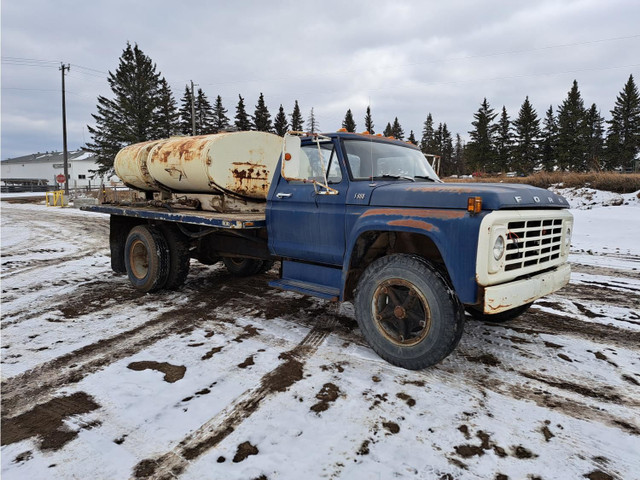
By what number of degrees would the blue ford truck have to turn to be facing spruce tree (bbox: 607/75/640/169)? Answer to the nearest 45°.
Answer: approximately 90° to its left

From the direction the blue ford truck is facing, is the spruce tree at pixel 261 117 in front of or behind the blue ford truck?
behind

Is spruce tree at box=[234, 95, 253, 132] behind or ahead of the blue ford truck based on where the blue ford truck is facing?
behind

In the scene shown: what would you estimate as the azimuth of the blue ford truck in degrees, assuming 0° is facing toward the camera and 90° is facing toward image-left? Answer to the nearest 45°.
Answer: approximately 315°

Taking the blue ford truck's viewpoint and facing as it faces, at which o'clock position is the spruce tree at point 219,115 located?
The spruce tree is roughly at 7 o'clock from the blue ford truck.

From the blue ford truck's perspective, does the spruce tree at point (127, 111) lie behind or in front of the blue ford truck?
behind

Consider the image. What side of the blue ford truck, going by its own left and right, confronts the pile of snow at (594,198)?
left

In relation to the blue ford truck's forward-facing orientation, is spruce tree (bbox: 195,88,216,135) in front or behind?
behind

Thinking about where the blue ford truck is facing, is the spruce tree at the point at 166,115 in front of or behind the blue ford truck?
behind

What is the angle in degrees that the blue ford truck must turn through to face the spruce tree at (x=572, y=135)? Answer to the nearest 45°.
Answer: approximately 90° to its left
